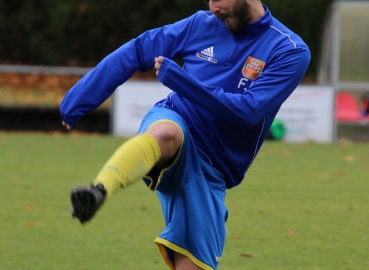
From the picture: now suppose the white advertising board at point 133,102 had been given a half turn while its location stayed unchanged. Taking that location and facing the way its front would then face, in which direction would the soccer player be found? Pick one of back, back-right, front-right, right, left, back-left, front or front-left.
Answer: back

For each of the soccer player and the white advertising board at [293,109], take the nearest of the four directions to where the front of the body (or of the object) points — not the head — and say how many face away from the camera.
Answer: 0

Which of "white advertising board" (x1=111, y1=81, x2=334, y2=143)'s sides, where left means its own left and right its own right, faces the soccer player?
front

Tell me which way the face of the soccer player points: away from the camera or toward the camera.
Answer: toward the camera

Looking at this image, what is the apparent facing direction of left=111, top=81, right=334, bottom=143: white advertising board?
toward the camera
